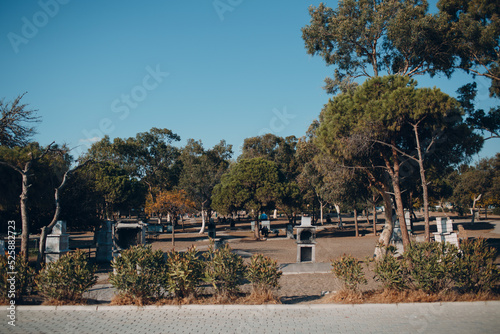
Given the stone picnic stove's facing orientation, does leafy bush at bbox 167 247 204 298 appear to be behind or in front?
in front

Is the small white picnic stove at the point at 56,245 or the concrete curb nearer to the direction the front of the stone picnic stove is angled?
the concrete curb

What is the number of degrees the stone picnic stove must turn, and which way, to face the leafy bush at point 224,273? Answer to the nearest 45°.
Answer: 0° — it already faces it

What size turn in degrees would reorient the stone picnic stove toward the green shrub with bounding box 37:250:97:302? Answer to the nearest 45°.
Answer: approximately 45° to its right

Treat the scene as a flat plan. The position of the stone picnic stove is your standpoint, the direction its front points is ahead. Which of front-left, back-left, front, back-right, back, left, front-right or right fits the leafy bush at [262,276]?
front

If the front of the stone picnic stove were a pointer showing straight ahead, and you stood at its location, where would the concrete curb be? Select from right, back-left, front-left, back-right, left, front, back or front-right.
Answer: front

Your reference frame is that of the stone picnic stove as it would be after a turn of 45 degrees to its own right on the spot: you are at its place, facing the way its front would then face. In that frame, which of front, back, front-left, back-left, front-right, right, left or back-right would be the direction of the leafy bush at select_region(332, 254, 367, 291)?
front-left

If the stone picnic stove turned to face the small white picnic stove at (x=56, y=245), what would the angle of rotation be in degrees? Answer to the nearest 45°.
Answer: approximately 45° to its right

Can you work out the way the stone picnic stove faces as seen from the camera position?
facing the viewer

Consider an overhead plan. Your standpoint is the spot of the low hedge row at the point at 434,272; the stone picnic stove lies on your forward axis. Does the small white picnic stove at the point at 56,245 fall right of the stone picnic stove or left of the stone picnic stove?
left
